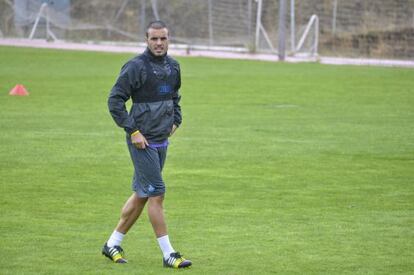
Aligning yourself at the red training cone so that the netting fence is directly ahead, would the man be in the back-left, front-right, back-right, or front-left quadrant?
back-right

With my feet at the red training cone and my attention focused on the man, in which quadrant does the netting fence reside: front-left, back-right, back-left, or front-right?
back-left

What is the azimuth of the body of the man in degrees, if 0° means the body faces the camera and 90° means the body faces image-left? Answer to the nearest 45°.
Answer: approximately 315°

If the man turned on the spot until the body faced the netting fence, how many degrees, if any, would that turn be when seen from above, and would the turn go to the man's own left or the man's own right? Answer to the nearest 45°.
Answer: approximately 135° to the man's own left

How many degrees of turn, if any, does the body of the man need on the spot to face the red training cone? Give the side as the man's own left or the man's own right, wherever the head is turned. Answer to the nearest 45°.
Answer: approximately 135° to the man's own left
